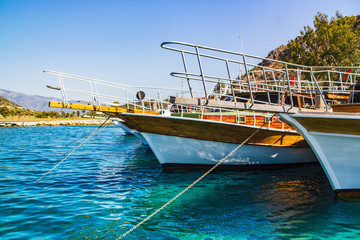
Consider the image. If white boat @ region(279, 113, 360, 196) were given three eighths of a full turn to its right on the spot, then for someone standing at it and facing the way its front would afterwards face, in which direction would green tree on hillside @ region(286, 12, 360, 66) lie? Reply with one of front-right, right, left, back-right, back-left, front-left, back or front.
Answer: front-left

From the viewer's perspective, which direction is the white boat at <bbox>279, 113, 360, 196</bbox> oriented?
to the viewer's left
